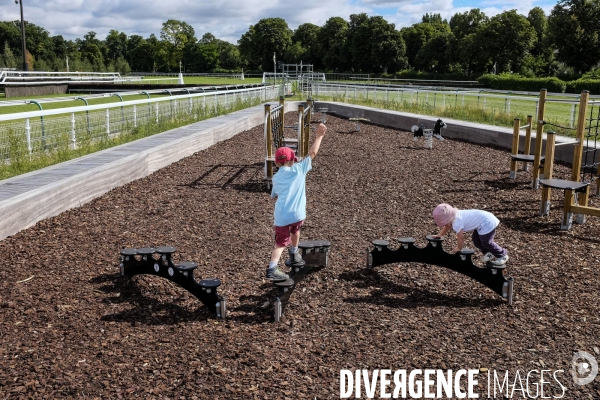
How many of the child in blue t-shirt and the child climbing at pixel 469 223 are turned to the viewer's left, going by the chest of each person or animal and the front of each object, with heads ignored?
1

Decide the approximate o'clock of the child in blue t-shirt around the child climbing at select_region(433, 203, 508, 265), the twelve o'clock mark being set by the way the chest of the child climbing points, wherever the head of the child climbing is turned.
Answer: The child in blue t-shirt is roughly at 11 o'clock from the child climbing.

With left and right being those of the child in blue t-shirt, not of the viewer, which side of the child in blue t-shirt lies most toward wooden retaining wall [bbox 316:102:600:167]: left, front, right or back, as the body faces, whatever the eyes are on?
front

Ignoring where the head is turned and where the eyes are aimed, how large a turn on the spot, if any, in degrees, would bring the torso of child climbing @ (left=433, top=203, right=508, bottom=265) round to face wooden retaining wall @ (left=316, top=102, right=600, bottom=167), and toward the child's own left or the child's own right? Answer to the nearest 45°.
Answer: approximately 90° to the child's own right

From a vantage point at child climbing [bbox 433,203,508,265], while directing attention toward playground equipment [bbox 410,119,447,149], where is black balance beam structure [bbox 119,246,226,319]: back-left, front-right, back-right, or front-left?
back-left

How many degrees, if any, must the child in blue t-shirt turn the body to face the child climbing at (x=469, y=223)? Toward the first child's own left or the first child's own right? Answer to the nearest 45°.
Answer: approximately 45° to the first child's own right

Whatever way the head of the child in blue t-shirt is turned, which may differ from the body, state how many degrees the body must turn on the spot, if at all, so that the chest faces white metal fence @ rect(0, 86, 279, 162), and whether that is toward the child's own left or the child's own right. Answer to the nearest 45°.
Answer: approximately 90° to the child's own left

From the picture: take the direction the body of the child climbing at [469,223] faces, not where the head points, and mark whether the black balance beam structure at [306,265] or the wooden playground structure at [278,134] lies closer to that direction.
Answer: the black balance beam structure

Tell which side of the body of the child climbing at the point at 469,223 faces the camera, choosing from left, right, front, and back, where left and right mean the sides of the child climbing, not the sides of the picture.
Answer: left

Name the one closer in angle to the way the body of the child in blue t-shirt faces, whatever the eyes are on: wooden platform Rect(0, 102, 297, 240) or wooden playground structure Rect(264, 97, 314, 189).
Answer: the wooden playground structure

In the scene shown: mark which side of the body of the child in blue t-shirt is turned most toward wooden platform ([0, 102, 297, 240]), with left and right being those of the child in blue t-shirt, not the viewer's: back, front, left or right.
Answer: left

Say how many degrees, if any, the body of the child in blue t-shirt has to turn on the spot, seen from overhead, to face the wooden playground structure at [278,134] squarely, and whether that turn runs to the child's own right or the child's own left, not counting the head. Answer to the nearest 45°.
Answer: approximately 45° to the child's own left

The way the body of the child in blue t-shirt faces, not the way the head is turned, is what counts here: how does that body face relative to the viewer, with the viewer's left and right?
facing away from the viewer and to the right of the viewer

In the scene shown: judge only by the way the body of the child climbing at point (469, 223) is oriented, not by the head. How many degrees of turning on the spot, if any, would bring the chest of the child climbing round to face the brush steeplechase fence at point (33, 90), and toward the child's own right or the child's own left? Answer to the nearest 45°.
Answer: approximately 45° to the child's own right

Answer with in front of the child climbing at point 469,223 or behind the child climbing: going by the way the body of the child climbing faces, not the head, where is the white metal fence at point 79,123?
in front
